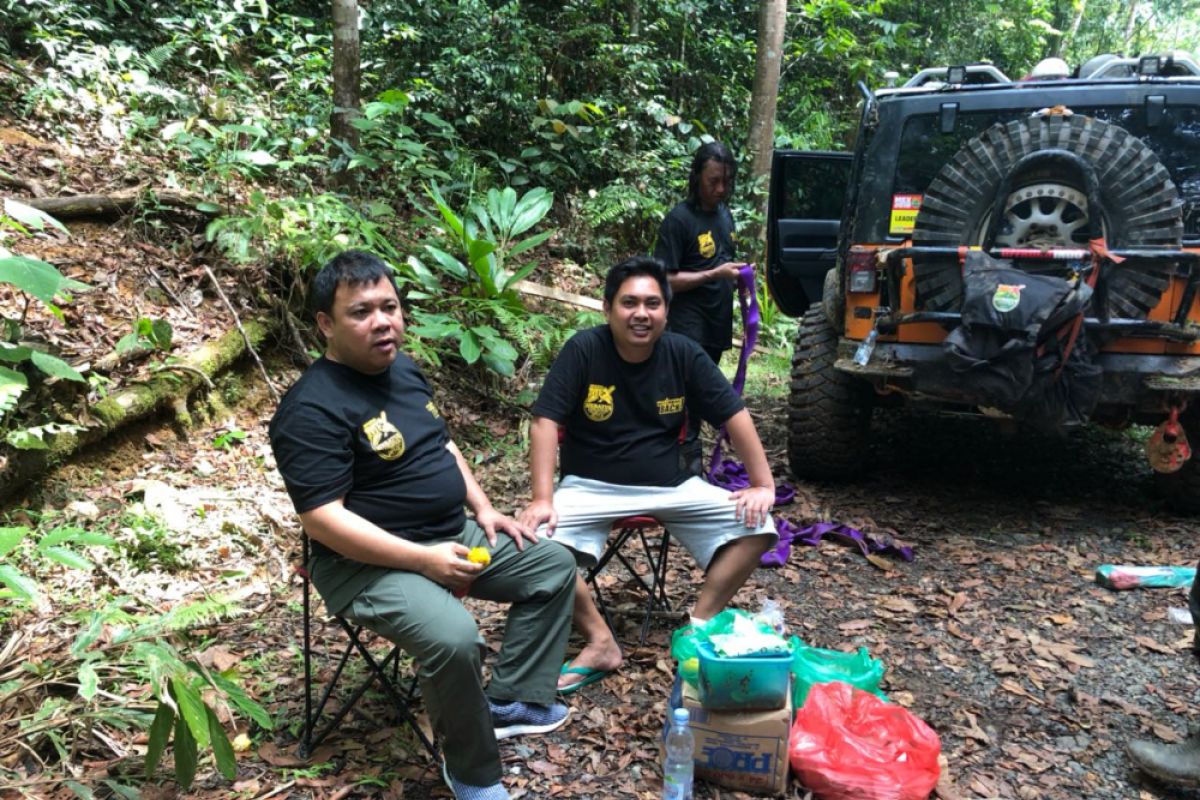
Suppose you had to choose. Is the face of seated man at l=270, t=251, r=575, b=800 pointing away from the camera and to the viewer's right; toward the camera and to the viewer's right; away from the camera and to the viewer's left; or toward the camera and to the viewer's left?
toward the camera and to the viewer's right

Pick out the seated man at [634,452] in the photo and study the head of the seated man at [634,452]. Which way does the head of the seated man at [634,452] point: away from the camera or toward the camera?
toward the camera

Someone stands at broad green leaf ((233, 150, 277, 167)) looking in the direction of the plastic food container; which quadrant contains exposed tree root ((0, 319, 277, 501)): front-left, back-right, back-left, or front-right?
front-right

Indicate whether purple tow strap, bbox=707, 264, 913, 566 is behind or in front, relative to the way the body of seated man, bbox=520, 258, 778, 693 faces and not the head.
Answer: behind

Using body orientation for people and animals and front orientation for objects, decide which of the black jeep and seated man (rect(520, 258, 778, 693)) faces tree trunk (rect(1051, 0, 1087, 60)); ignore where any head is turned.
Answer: the black jeep

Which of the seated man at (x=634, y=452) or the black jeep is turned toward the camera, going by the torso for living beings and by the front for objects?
the seated man

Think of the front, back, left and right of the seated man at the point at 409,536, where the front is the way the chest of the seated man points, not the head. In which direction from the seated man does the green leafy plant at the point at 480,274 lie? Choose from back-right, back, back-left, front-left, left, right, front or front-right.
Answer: back-left

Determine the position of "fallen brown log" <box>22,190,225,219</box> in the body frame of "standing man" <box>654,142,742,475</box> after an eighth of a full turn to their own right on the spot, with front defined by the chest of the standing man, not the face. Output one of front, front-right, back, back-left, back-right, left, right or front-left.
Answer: right

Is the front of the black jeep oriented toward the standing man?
no

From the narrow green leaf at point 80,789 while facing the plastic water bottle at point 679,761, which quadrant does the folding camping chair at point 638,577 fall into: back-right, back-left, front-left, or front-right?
front-left

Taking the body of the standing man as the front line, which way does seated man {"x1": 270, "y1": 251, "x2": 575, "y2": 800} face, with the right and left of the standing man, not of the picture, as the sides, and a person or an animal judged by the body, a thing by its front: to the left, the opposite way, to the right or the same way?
the same way

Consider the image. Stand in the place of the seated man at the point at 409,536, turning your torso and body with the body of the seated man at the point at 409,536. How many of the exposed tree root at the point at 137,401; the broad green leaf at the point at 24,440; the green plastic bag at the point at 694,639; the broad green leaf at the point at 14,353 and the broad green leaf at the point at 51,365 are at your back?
4

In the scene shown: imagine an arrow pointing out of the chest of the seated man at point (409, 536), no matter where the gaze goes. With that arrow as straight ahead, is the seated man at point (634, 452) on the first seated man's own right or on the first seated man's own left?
on the first seated man's own left

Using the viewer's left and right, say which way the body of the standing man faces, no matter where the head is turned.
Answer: facing the viewer and to the right of the viewer

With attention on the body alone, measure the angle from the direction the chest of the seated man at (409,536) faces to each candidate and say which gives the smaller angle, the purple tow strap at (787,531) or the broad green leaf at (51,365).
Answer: the purple tow strap

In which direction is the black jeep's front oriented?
away from the camera

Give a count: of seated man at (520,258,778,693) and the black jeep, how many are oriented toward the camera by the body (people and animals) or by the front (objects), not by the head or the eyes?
1

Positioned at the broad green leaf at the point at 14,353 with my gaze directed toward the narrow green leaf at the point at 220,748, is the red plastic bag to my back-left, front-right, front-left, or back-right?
front-left

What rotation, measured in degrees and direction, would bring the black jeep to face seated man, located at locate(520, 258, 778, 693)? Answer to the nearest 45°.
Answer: approximately 135° to its left

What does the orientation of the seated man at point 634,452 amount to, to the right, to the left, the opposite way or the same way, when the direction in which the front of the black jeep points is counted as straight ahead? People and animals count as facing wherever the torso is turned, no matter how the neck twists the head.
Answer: the opposite way

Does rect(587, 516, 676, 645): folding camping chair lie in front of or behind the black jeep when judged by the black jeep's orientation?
behind

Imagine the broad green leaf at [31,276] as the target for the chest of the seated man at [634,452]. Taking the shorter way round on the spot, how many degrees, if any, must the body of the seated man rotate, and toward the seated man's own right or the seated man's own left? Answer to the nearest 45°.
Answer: approximately 90° to the seated man's own right

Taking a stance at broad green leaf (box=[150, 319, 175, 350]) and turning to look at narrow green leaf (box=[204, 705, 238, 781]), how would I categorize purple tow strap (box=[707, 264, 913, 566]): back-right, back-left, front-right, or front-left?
front-left
